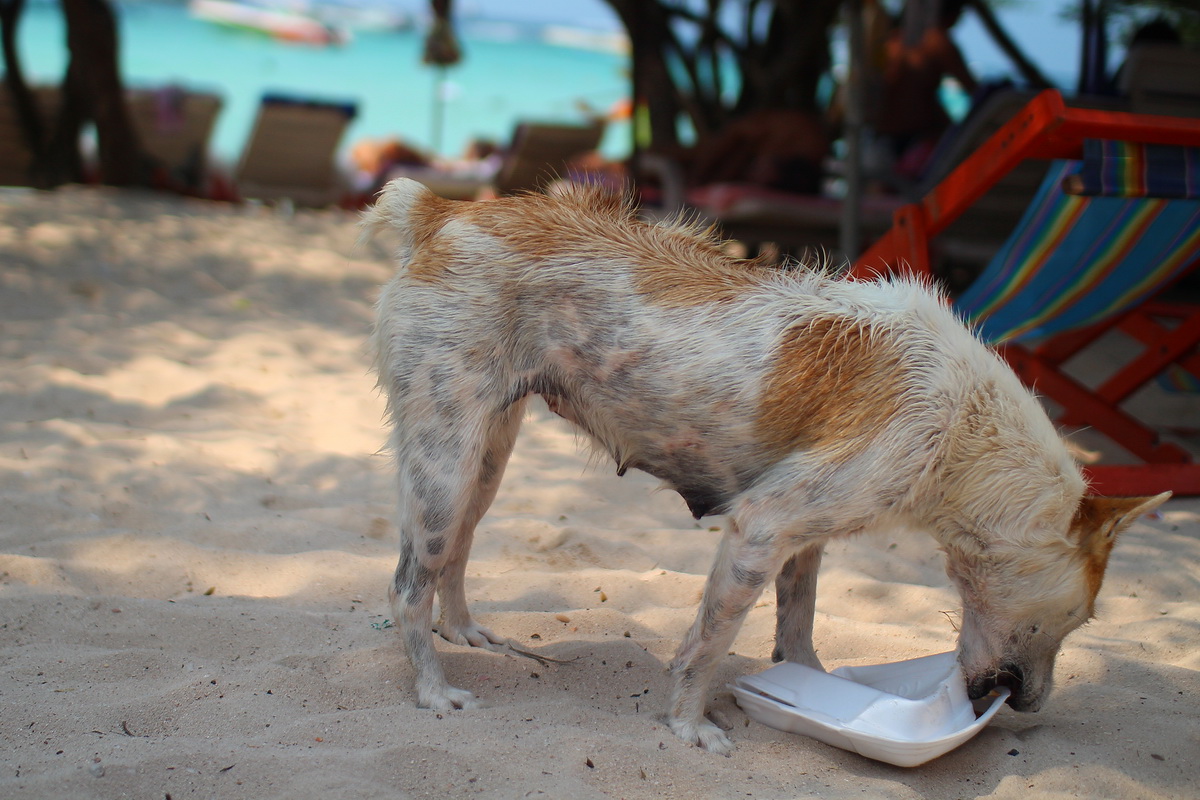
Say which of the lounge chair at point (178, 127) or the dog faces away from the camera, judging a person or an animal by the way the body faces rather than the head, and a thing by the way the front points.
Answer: the lounge chair

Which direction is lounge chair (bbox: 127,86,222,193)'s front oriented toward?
away from the camera

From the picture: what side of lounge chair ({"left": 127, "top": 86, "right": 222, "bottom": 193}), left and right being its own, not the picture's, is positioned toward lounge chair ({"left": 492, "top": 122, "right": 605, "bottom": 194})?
right

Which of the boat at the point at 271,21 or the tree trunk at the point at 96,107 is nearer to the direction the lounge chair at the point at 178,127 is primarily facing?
the boat

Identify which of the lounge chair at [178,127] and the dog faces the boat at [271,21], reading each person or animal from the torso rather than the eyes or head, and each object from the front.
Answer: the lounge chair

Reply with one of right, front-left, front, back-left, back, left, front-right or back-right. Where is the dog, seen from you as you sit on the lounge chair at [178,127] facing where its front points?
back

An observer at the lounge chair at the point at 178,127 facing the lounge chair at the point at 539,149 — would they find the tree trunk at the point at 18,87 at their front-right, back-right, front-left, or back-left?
back-right

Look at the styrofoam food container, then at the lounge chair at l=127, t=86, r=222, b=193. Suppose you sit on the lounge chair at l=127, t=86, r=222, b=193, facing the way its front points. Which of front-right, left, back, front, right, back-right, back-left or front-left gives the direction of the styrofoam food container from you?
back

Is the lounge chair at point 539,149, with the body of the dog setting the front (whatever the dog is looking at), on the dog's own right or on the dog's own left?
on the dog's own left

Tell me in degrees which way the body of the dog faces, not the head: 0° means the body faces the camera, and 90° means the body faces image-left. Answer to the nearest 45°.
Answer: approximately 270°

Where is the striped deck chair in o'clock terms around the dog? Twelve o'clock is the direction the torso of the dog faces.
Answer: The striped deck chair is roughly at 10 o'clock from the dog.
